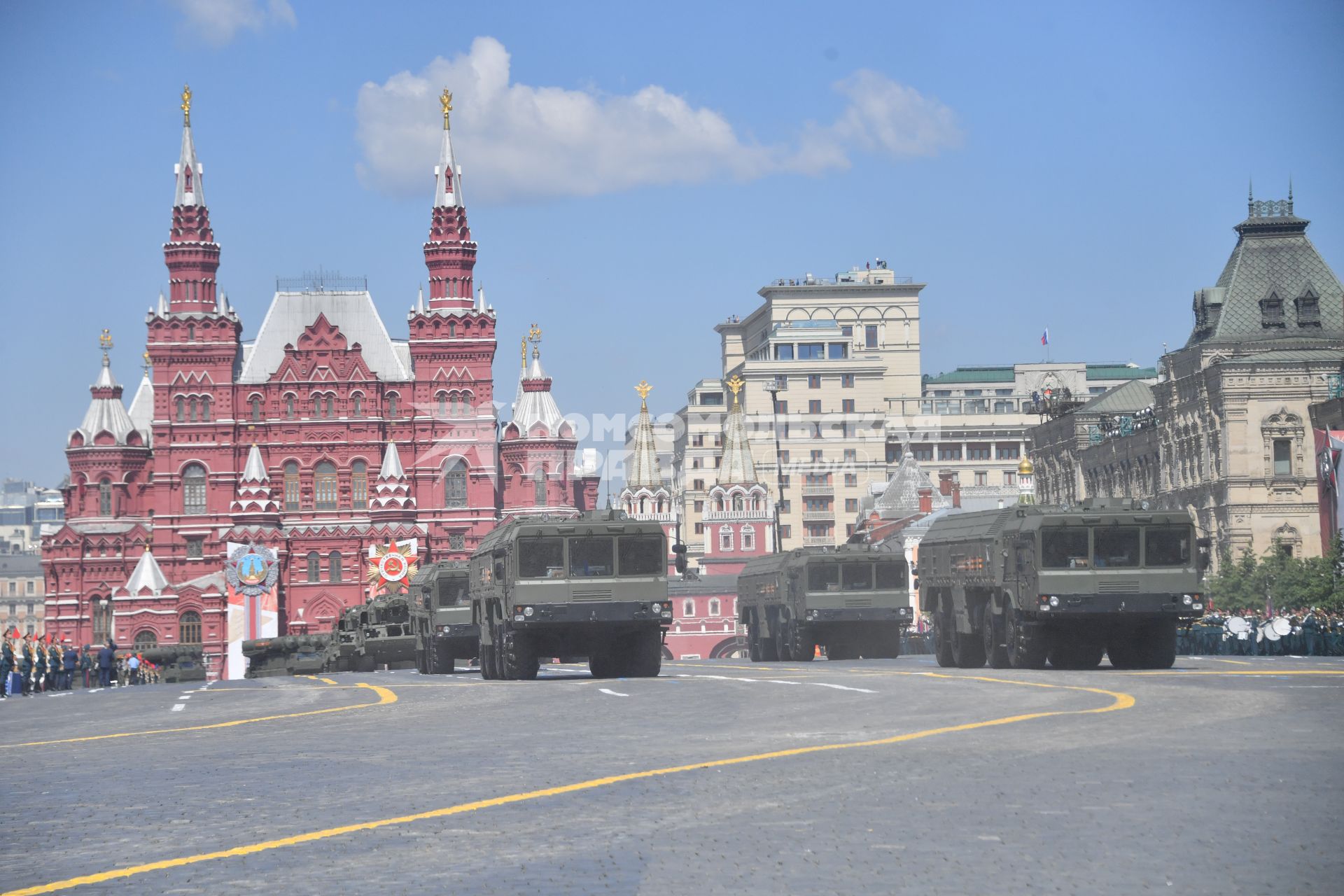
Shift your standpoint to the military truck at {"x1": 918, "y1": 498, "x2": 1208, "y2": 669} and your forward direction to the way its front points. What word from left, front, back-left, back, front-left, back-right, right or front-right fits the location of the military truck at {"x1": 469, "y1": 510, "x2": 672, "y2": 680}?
right

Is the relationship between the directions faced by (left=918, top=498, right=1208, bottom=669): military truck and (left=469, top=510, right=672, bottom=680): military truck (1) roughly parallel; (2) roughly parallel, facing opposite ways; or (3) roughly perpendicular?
roughly parallel

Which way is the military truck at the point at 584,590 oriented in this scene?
toward the camera

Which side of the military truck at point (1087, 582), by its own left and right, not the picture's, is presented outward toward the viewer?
front

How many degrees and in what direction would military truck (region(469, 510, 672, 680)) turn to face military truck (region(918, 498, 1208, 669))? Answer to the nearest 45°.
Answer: approximately 90° to its left

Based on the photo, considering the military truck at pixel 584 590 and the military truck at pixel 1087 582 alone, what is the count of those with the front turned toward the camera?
2
